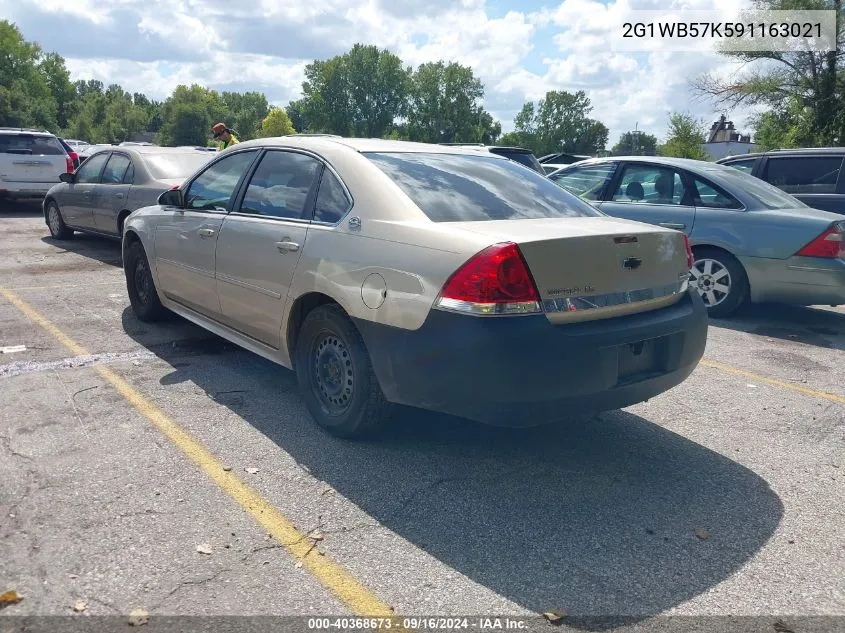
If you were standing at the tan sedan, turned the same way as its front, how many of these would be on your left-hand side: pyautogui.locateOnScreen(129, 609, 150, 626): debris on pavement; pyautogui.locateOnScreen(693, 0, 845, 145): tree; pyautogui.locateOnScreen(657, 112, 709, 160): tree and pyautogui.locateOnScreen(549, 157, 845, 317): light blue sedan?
1

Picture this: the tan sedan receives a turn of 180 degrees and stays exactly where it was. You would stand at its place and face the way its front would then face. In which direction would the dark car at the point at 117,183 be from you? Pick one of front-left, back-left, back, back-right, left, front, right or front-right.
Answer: back

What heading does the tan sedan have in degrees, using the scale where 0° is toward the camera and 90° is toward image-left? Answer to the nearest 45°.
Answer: approximately 135°

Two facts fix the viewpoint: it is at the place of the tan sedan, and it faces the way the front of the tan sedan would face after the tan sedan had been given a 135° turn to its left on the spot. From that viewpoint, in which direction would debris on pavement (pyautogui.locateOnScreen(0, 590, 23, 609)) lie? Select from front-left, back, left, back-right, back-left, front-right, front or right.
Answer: front-right

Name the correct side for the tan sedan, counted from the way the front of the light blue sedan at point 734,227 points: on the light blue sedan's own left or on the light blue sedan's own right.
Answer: on the light blue sedan's own left

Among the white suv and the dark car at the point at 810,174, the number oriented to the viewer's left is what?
1

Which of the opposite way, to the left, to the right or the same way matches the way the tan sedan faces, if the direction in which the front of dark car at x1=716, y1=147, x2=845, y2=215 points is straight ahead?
the same way

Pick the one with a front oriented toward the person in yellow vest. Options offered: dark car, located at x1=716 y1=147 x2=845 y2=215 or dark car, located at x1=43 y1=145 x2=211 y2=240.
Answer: dark car, located at x1=716 y1=147 x2=845 y2=215

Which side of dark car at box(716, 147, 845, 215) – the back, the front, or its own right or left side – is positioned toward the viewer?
left

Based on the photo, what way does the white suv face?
away from the camera

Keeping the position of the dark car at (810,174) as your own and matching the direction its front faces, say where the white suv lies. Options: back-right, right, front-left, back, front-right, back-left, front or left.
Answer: front

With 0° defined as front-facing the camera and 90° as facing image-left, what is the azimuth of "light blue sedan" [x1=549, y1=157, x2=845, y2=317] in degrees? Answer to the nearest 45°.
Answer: approximately 135°

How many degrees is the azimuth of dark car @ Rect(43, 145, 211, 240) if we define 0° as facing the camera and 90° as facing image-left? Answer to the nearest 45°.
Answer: approximately 135°

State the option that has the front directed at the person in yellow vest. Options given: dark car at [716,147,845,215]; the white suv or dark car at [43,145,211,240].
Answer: dark car at [716,147,845,215]

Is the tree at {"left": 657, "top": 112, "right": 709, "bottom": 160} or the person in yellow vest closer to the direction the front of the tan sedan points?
the person in yellow vest

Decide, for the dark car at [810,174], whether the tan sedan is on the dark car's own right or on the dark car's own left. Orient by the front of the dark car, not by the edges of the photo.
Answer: on the dark car's own left

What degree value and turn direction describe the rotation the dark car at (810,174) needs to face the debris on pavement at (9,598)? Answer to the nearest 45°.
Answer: approximately 90° to its left

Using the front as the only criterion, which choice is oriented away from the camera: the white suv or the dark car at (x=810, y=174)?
the white suv

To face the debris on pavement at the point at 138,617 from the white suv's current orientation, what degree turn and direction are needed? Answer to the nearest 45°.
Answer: approximately 180°
